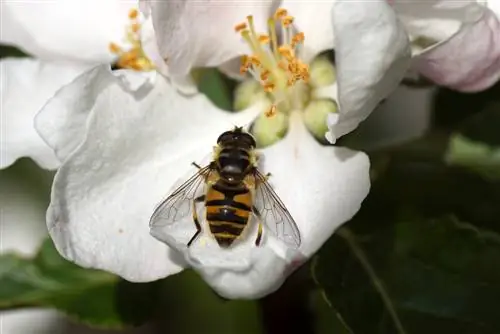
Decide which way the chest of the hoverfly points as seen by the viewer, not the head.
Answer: away from the camera
